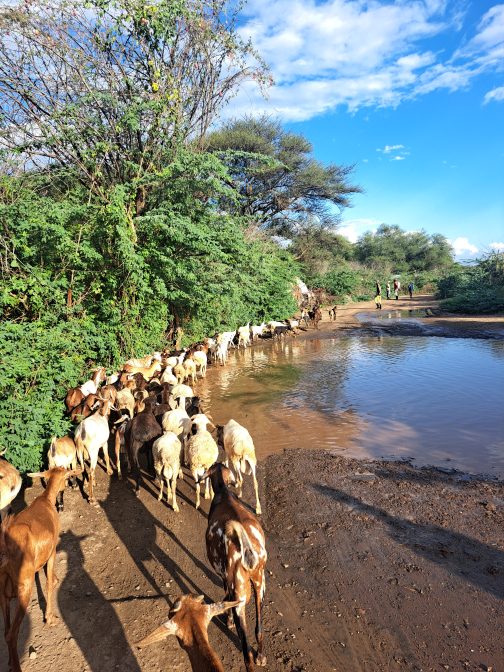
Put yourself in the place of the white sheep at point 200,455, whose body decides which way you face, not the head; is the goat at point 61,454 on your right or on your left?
on your left

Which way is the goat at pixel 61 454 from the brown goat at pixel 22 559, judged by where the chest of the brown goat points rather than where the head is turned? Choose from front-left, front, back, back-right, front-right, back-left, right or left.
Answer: front-left

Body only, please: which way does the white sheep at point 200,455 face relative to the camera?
away from the camera

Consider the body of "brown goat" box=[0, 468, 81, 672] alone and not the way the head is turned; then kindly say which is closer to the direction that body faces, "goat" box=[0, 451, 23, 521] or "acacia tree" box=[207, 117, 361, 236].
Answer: the acacia tree

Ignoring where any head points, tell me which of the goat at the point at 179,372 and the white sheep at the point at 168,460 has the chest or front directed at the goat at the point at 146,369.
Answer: the white sheep

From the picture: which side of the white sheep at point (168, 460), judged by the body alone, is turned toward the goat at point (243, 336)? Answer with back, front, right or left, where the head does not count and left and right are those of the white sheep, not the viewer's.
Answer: front

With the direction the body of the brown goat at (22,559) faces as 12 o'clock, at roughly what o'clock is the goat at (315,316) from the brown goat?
The goat is roughly at 12 o'clock from the brown goat.

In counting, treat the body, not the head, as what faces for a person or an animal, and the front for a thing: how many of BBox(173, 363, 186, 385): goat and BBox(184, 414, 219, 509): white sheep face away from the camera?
2

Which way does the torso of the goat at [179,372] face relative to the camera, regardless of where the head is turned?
away from the camera

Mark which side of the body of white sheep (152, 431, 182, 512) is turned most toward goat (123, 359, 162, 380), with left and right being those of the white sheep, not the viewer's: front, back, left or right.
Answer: front

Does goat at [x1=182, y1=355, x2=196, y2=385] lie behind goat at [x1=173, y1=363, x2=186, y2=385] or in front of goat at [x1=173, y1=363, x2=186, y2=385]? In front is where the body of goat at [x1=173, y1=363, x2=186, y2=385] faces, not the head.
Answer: in front

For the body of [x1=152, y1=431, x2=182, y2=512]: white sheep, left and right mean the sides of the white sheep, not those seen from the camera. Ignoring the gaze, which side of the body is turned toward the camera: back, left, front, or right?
back

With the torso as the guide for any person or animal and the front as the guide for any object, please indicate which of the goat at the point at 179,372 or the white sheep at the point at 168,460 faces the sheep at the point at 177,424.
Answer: the white sheep

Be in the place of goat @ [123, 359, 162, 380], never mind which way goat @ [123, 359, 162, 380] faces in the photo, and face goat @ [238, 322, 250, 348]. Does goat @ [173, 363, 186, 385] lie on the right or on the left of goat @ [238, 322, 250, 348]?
right

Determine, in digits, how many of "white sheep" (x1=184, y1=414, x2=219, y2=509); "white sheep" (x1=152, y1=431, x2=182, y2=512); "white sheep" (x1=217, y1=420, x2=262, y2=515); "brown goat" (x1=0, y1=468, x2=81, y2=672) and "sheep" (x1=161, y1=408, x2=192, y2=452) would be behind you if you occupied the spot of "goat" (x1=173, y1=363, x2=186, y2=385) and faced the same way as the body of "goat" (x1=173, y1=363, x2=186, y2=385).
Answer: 5
